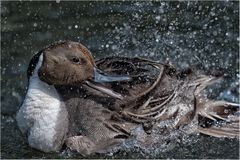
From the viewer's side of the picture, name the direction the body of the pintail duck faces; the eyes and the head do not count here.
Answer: to the viewer's left
